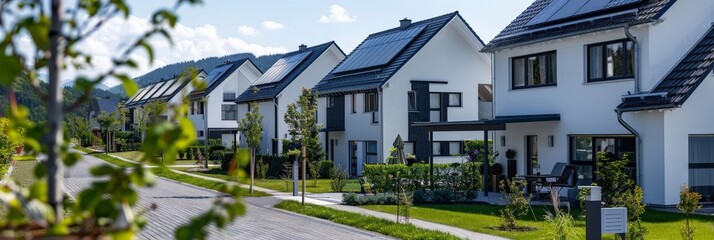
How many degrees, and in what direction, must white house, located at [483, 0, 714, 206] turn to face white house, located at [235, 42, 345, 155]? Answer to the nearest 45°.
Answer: approximately 90° to its right

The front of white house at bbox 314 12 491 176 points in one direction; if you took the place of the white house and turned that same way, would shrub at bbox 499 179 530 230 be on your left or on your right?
on your left

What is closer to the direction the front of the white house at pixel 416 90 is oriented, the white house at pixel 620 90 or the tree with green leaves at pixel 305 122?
the tree with green leaves

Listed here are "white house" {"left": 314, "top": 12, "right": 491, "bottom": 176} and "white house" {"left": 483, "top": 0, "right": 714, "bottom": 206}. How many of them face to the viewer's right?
0

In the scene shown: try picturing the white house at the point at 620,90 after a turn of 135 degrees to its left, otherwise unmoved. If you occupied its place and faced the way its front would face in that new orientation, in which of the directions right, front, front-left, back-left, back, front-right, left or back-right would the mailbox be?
right

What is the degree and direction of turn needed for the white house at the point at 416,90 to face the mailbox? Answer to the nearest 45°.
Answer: approximately 45° to its left

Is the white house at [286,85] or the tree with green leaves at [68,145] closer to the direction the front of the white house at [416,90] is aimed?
the tree with green leaves

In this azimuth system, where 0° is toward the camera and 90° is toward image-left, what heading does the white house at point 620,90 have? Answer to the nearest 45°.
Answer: approximately 45°

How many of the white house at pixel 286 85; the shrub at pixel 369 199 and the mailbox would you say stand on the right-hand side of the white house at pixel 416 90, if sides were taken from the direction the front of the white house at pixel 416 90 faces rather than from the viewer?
1

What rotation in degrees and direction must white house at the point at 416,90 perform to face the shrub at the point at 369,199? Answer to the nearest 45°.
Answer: approximately 45° to its left

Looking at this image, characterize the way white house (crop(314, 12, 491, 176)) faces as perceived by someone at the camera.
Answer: facing the viewer and to the left of the viewer

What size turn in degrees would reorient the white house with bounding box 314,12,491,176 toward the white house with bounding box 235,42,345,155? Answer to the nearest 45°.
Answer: approximately 90° to its right
